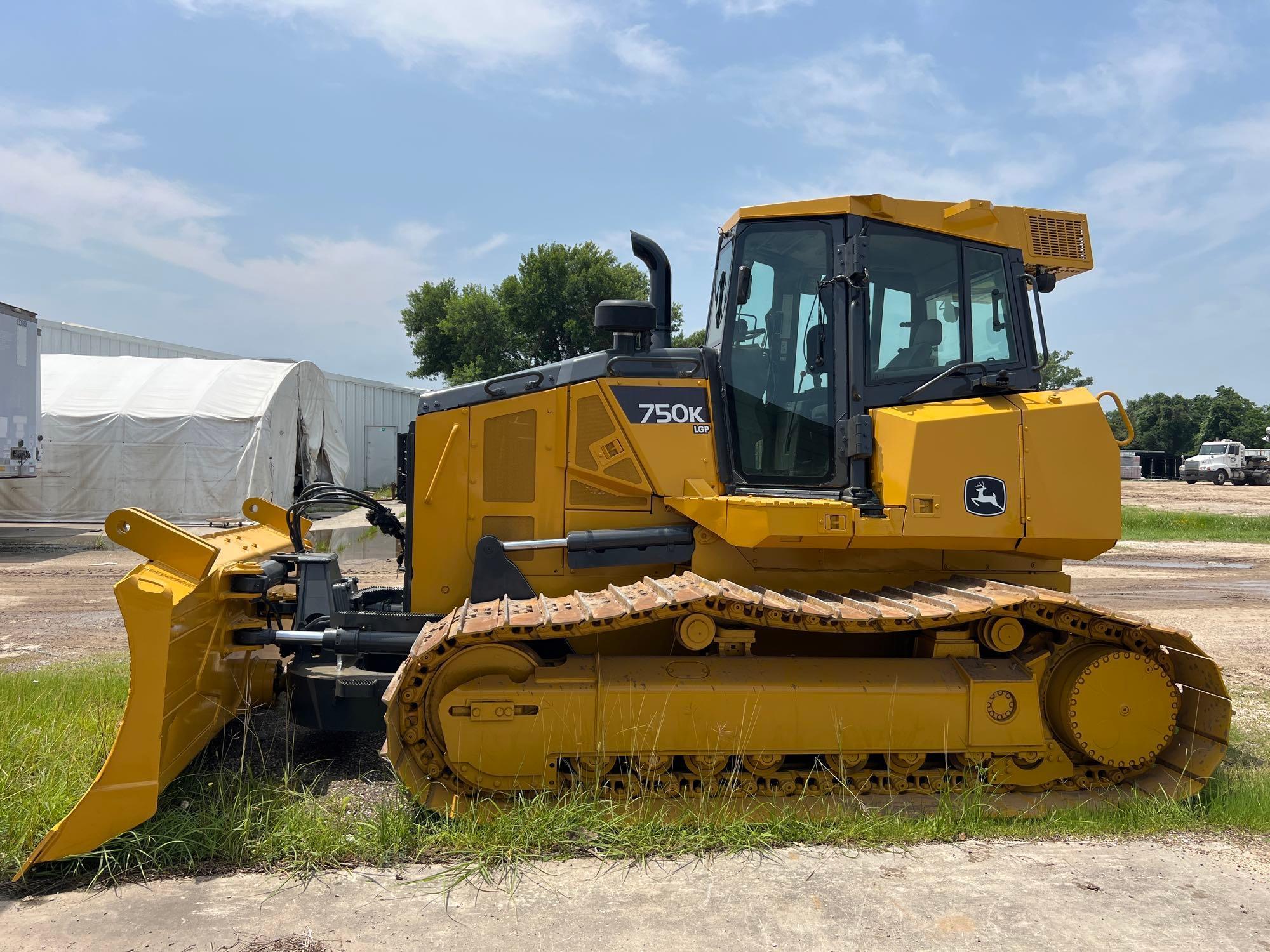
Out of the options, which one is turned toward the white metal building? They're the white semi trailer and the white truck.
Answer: the white truck

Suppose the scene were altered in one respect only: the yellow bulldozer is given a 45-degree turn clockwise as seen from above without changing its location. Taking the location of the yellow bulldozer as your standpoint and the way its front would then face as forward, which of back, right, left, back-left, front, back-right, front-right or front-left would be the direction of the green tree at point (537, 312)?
front-right

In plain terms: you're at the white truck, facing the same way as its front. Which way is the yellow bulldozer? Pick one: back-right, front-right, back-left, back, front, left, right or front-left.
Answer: front-left

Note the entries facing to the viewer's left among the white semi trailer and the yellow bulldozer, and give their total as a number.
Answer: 1

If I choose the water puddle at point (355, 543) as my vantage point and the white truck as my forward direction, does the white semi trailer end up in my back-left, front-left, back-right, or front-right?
back-left

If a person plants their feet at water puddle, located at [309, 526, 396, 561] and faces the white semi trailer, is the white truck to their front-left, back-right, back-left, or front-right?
back-right

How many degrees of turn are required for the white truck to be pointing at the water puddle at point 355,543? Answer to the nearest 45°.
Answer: approximately 45° to its left

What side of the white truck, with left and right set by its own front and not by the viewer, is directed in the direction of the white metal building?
front

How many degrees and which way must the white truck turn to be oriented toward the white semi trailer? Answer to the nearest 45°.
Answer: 0° — it already faces it

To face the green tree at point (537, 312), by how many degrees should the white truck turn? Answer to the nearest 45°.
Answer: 0° — it already faces it

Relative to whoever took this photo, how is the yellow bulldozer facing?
facing to the left of the viewer
